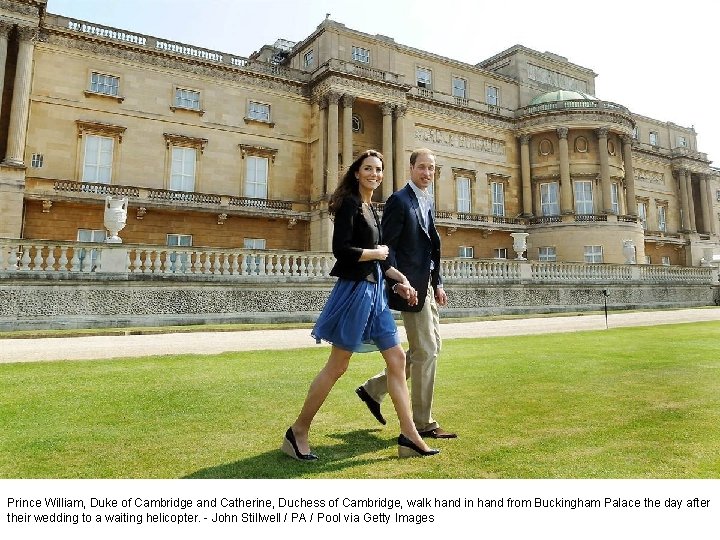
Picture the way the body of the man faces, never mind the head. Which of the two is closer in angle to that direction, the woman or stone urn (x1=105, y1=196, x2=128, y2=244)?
the woman

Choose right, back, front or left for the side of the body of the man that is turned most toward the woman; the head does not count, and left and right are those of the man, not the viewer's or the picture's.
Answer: right

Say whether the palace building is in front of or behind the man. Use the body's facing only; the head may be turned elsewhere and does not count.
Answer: behind

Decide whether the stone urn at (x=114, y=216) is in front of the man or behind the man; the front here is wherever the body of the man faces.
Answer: behind

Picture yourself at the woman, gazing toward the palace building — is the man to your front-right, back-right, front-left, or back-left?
front-right

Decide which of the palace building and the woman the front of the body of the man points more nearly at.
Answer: the woman
